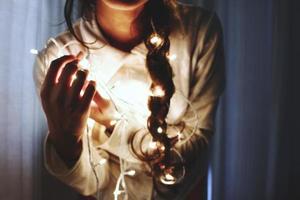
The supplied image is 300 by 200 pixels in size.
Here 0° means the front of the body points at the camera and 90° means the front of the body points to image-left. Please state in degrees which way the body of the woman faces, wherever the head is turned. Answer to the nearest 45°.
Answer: approximately 0°
